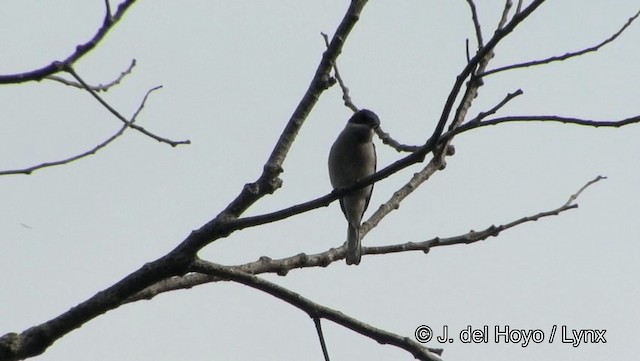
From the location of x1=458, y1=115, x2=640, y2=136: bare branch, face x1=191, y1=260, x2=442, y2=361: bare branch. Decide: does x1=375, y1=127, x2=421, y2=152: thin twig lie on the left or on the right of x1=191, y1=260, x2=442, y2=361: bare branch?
right

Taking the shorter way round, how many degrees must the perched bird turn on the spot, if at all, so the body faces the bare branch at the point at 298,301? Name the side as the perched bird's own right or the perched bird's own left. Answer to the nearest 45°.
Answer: approximately 45° to the perched bird's own right

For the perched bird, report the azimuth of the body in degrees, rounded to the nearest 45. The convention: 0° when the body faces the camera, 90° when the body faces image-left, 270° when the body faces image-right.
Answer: approximately 315°

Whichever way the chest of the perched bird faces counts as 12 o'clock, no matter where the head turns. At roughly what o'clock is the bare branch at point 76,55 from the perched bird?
The bare branch is roughly at 2 o'clock from the perched bird.

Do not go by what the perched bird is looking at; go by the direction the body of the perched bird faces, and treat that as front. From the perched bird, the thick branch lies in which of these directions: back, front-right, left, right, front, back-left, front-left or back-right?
front-right
